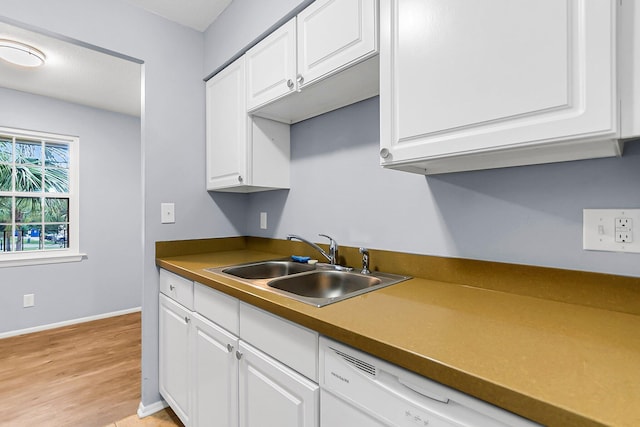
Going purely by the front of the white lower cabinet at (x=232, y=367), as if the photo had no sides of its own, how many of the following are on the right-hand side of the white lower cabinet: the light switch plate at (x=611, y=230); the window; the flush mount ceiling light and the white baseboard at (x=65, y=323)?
3

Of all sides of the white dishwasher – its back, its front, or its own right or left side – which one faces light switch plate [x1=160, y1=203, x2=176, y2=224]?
right

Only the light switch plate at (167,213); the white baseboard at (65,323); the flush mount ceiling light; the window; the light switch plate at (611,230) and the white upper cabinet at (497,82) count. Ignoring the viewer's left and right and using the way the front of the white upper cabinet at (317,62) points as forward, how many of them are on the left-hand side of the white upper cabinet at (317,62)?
2

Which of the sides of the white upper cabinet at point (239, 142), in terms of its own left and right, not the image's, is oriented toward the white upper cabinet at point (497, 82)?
left

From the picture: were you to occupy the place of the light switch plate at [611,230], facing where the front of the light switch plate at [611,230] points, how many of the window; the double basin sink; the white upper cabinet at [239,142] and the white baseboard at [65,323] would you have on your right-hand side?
4

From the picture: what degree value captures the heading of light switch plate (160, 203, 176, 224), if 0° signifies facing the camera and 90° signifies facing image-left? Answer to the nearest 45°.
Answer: approximately 0°

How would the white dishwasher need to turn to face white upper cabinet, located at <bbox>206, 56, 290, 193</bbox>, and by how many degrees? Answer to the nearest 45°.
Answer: approximately 90° to its right

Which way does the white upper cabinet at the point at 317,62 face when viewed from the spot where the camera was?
facing the viewer and to the left of the viewer

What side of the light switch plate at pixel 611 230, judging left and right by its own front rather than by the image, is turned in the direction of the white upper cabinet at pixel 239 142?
right

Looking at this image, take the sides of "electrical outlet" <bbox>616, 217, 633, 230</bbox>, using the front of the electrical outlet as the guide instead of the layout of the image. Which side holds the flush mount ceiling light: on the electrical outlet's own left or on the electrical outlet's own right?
on the electrical outlet's own right

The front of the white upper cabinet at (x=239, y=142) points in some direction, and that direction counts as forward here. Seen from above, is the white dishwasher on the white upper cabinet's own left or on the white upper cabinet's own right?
on the white upper cabinet's own left

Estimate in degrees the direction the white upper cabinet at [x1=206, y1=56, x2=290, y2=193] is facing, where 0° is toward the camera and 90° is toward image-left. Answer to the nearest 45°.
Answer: approximately 45°

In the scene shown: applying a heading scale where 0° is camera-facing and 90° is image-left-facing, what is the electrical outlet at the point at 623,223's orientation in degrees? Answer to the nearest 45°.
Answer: approximately 0°

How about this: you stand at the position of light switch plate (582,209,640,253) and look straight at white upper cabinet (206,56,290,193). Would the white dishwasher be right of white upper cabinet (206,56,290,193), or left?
left

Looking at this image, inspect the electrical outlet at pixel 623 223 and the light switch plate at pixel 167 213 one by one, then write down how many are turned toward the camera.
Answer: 2
